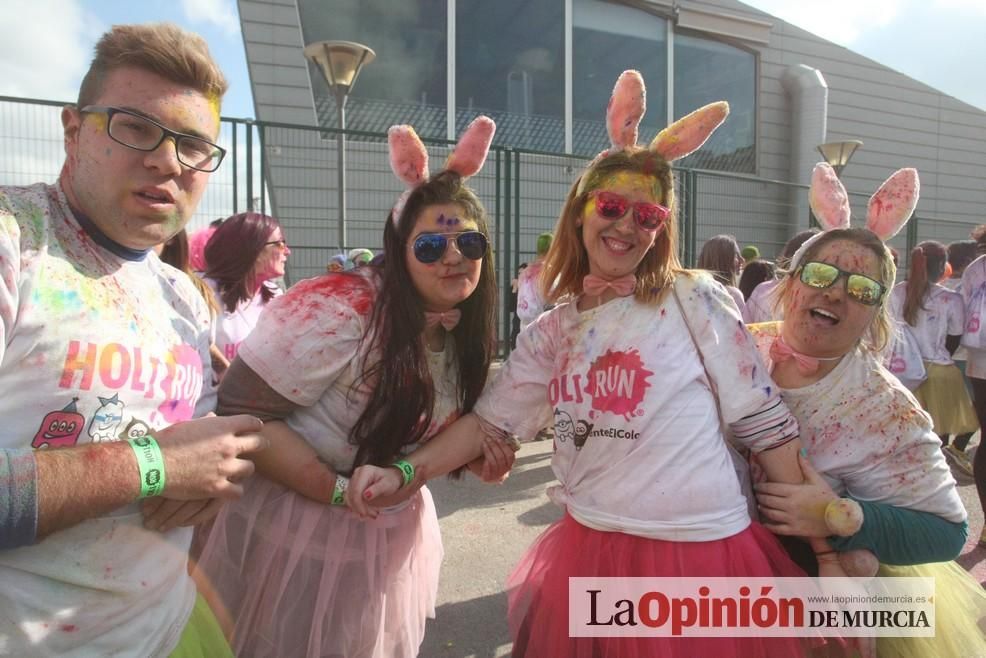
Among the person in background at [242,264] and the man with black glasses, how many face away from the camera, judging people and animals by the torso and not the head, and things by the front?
0

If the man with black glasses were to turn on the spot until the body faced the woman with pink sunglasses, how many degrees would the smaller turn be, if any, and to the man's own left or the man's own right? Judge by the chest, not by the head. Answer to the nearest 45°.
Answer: approximately 45° to the man's own left

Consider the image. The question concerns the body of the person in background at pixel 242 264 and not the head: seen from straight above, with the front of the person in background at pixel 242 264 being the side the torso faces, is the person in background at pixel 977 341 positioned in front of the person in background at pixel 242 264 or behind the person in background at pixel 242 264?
in front

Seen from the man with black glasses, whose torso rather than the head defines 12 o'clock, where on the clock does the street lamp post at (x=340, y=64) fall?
The street lamp post is roughly at 8 o'clock from the man with black glasses.

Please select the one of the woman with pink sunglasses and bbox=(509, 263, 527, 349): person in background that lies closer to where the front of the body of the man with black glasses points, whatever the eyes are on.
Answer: the woman with pink sunglasses

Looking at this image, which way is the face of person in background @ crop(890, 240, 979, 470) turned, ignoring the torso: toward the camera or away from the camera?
away from the camera

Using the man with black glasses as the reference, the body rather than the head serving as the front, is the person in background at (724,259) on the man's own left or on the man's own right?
on the man's own left

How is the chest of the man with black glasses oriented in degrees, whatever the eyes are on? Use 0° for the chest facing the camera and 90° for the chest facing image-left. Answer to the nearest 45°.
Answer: approximately 315°
